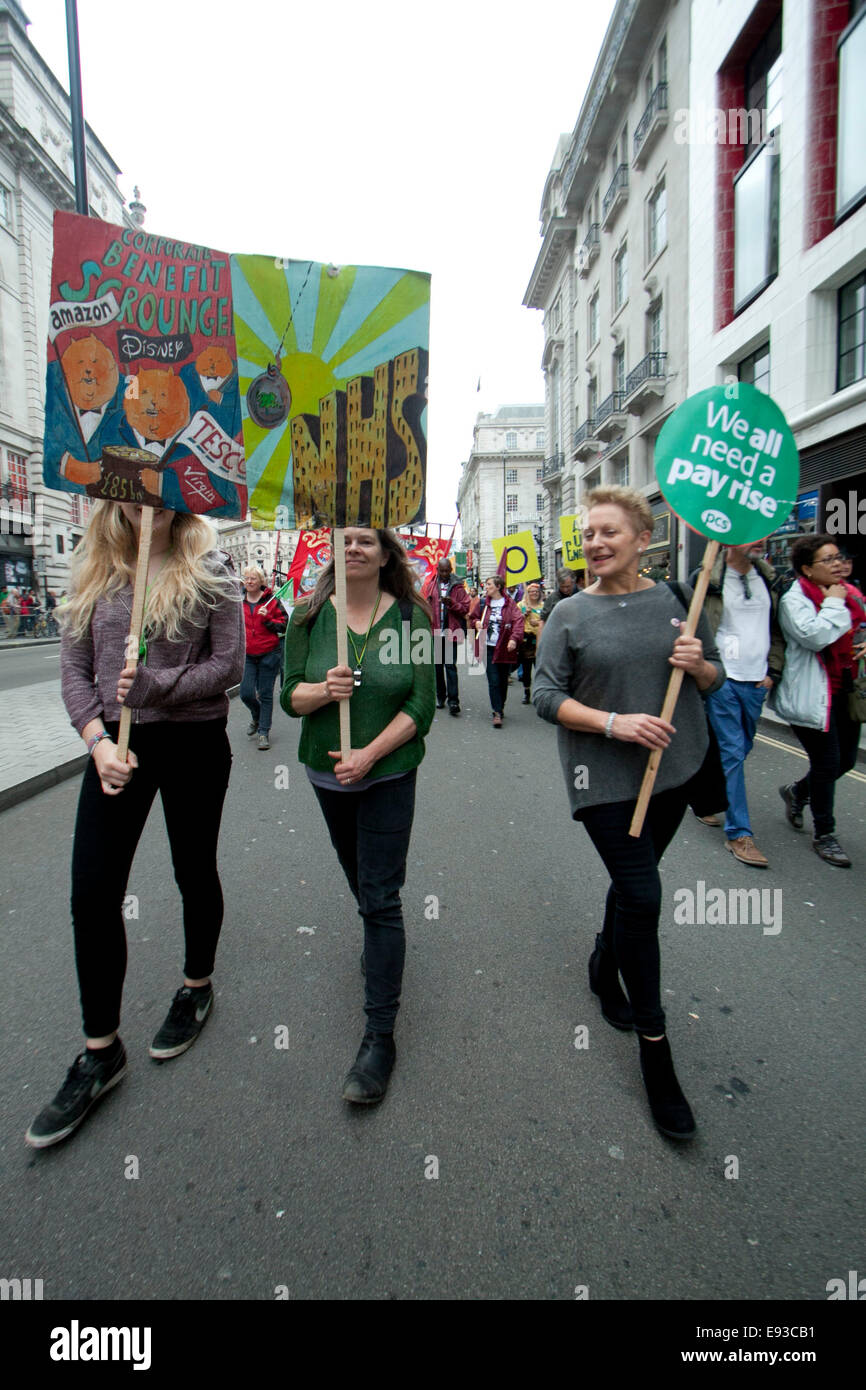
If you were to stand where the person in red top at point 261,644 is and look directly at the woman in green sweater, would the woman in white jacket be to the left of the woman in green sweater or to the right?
left

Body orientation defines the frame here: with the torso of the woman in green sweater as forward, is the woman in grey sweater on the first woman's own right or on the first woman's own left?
on the first woman's own left

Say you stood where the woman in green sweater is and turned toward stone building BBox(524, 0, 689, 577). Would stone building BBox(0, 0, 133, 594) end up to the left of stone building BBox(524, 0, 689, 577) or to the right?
left

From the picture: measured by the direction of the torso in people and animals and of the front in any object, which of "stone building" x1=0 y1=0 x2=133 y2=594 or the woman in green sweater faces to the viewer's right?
the stone building

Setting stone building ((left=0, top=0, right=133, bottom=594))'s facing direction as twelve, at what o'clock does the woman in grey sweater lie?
The woman in grey sweater is roughly at 3 o'clock from the stone building.

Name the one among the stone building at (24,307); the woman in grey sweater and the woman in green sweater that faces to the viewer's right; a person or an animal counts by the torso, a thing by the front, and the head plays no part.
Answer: the stone building

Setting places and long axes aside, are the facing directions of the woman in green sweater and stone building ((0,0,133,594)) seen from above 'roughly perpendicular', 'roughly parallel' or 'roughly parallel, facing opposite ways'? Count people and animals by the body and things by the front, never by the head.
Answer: roughly perpendicular

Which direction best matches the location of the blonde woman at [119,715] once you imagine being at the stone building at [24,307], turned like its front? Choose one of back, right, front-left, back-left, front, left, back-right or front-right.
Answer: right

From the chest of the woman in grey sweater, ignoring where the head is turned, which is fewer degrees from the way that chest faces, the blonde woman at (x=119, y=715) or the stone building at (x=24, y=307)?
the blonde woman

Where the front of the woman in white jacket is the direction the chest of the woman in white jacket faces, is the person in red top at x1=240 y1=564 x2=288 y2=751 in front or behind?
behind

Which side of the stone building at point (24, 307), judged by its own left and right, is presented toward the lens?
right

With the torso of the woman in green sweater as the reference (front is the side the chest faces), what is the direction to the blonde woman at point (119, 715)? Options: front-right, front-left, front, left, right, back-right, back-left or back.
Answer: right

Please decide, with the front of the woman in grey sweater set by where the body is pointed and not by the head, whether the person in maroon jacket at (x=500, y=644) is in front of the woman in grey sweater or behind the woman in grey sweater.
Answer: behind
